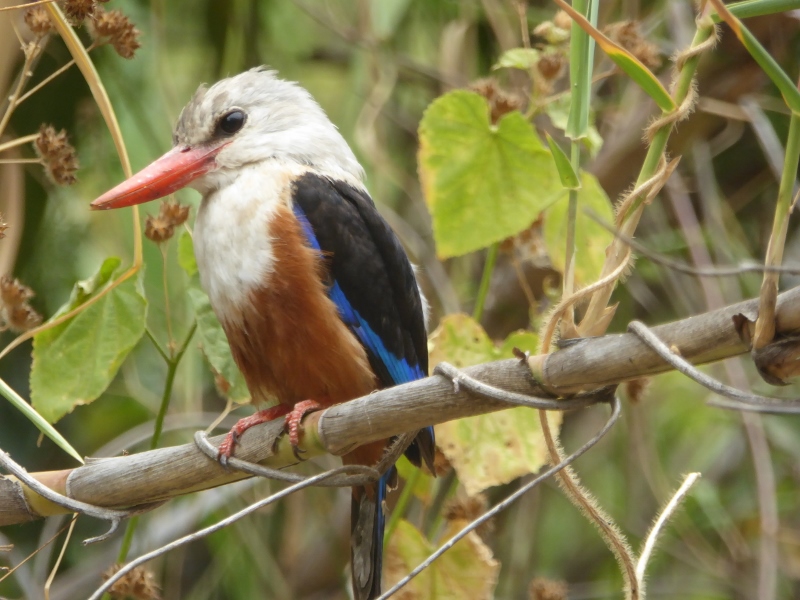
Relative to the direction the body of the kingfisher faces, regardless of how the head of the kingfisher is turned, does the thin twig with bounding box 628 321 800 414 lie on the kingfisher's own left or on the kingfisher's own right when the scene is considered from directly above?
on the kingfisher's own left

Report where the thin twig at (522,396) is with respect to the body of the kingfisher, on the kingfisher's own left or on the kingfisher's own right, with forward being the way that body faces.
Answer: on the kingfisher's own left

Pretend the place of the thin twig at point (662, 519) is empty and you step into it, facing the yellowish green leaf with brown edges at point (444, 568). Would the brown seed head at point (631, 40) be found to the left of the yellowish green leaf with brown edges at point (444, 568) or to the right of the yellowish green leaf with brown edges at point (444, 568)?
right

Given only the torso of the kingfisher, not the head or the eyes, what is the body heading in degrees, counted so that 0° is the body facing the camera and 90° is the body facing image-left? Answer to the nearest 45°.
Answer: approximately 45°

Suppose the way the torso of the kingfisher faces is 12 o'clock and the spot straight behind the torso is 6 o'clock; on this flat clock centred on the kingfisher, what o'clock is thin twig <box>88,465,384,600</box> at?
The thin twig is roughly at 11 o'clock from the kingfisher.
